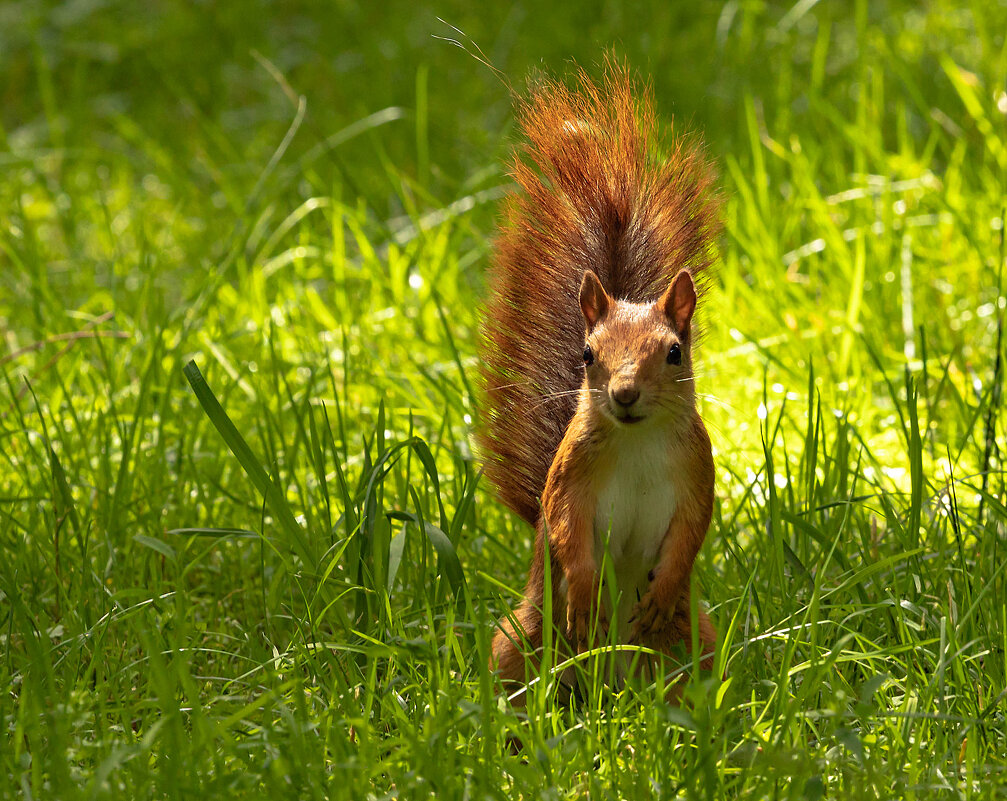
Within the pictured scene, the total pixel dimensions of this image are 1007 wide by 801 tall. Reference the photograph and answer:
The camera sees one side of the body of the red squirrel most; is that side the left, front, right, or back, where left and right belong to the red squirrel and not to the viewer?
front
